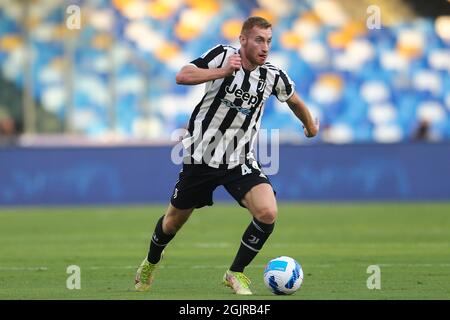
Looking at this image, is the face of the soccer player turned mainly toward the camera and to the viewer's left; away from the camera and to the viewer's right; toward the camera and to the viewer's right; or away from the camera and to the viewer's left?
toward the camera and to the viewer's right

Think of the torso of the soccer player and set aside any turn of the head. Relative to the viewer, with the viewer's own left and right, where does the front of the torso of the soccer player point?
facing the viewer and to the right of the viewer
